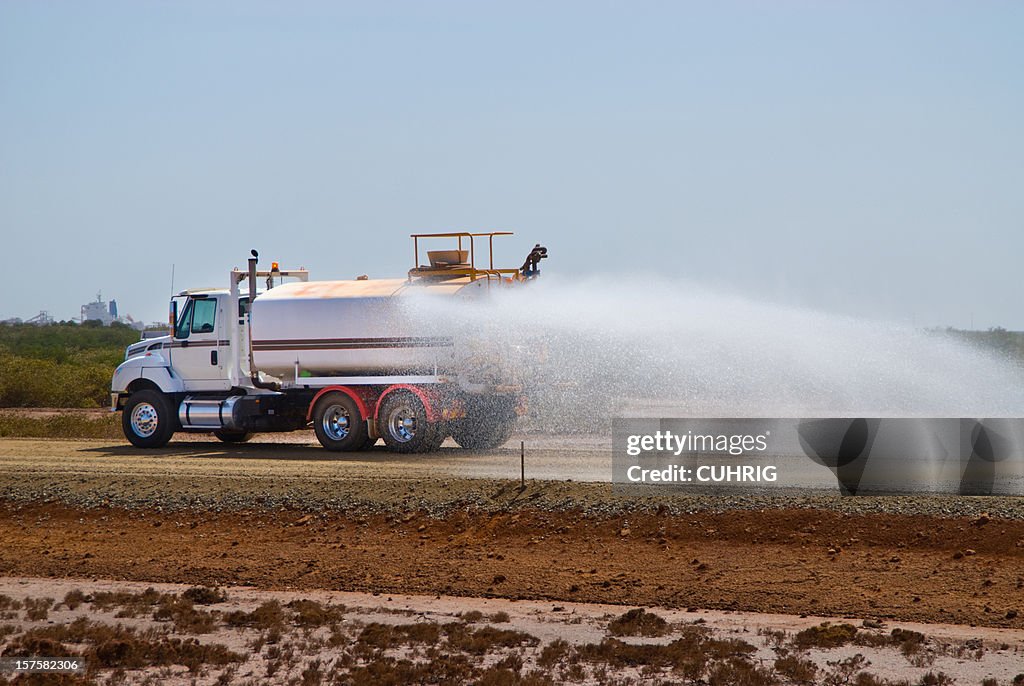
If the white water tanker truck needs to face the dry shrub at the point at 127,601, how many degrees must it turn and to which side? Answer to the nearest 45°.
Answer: approximately 135° to its left

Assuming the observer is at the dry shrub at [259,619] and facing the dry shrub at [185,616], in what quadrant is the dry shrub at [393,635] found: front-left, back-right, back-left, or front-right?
back-left

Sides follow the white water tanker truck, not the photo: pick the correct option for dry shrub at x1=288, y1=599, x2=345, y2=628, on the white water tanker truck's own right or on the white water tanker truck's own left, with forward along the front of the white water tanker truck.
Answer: on the white water tanker truck's own left

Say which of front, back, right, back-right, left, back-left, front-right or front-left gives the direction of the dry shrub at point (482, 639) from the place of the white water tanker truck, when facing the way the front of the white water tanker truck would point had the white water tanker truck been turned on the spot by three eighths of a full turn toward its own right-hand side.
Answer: right

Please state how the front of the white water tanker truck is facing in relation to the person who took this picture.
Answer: facing away from the viewer and to the left of the viewer

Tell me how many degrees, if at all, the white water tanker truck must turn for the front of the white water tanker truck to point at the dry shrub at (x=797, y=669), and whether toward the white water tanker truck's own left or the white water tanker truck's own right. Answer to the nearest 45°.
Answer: approximately 135° to the white water tanker truck's own left

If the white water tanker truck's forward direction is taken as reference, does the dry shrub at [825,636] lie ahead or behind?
behind

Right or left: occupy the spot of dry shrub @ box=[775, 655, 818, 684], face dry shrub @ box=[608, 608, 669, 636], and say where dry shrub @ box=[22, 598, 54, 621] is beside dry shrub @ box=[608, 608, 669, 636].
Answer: left

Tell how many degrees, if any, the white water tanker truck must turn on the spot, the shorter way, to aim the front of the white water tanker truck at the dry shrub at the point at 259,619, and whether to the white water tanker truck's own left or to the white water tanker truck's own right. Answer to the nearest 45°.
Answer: approximately 135° to the white water tanker truck's own left

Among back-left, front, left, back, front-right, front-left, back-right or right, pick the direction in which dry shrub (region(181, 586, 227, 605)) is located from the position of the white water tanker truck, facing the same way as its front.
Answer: back-left

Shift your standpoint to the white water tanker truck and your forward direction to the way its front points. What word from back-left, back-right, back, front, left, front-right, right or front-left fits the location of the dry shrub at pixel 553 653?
back-left

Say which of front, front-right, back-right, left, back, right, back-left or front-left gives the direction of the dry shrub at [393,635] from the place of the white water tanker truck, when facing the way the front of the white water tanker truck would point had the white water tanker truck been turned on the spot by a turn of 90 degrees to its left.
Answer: front-left

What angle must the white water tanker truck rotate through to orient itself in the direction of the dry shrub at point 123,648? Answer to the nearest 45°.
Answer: approximately 135° to its left
